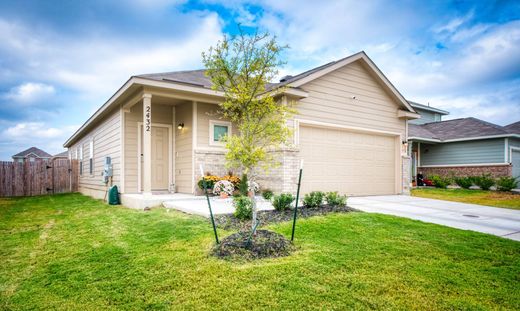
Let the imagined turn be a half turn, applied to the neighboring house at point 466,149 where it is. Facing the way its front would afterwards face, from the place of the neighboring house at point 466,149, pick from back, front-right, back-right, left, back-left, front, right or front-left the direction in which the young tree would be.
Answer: back-left

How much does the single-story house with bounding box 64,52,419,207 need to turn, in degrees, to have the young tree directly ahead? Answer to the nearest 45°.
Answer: approximately 45° to its right

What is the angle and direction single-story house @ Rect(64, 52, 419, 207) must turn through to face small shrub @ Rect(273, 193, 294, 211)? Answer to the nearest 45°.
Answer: approximately 45° to its right

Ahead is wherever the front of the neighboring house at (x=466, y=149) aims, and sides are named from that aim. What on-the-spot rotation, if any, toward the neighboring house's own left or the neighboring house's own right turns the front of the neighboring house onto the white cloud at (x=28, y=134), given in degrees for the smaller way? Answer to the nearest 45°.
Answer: approximately 135° to the neighboring house's own right

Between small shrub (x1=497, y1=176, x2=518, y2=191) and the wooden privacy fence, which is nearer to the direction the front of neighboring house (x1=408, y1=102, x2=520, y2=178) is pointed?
the small shrub

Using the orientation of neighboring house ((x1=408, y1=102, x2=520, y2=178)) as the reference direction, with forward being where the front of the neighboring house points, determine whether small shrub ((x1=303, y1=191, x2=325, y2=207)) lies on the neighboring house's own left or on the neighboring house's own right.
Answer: on the neighboring house's own right

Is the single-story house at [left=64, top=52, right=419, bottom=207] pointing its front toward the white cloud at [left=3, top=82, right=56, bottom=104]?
no

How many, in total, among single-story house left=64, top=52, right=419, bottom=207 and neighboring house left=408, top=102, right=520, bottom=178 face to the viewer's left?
0

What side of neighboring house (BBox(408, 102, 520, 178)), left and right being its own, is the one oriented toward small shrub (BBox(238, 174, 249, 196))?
right

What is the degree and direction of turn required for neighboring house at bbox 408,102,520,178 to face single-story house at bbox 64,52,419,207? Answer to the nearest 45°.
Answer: approximately 45° to its right

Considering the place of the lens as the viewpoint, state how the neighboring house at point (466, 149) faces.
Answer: facing the viewer and to the right of the viewer

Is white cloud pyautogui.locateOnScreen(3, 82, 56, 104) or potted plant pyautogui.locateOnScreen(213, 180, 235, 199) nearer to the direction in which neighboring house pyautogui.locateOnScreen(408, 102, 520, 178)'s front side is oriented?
the potted plant

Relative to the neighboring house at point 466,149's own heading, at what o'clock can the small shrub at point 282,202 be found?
The small shrub is roughly at 2 o'clock from the neighboring house.

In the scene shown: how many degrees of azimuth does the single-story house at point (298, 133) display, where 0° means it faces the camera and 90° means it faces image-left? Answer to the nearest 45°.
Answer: approximately 315°
